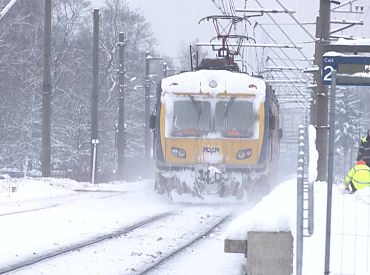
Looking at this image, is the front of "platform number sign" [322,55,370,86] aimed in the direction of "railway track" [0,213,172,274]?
no

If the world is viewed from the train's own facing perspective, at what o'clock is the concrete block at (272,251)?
The concrete block is roughly at 12 o'clock from the train.

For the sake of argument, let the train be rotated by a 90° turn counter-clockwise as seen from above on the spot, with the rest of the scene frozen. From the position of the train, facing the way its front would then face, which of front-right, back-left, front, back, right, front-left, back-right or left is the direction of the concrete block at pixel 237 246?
right

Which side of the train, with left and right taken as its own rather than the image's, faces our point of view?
front

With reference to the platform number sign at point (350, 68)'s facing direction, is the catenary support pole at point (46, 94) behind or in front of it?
behind

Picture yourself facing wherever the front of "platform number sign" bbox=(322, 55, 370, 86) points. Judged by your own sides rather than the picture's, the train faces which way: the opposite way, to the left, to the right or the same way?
the same way

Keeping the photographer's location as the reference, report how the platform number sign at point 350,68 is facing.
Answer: facing the viewer

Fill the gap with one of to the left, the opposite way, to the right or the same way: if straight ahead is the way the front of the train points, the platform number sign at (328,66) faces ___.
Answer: the same way

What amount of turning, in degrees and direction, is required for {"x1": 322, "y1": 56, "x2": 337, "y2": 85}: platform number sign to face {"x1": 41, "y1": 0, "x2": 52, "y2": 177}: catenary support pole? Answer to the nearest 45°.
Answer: approximately 135° to its right

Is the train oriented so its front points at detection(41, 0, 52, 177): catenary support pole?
no

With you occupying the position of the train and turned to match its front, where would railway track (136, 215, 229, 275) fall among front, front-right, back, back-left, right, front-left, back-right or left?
front

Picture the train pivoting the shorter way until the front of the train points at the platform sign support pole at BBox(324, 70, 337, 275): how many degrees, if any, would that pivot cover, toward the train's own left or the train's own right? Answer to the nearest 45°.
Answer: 0° — it already faces it
